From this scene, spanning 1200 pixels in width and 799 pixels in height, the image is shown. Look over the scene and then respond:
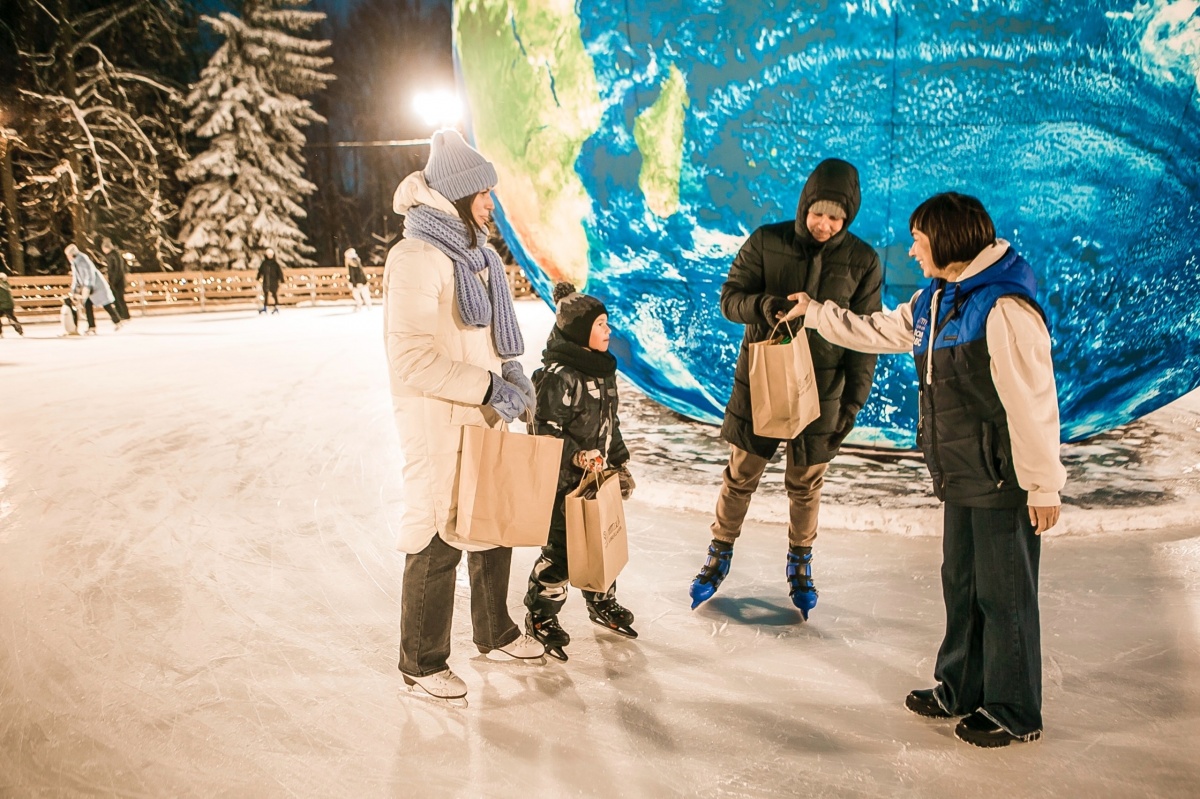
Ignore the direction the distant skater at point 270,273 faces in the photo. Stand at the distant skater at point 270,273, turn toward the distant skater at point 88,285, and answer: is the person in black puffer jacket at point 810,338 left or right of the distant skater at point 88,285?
left

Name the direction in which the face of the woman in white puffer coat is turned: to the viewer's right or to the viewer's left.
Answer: to the viewer's right

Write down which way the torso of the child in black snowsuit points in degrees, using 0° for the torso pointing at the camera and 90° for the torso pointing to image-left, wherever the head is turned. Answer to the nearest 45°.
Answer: approximately 315°

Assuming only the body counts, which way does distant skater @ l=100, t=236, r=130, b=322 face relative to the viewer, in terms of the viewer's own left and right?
facing to the left of the viewer

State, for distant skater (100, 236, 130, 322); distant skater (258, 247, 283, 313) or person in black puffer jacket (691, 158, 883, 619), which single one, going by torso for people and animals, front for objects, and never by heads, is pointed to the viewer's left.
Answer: distant skater (100, 236, 130, 322)

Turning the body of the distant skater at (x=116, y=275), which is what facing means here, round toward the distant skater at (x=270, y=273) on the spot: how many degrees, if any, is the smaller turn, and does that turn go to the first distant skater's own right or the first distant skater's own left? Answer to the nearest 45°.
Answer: approximately 135° to the first distant skater's own right
